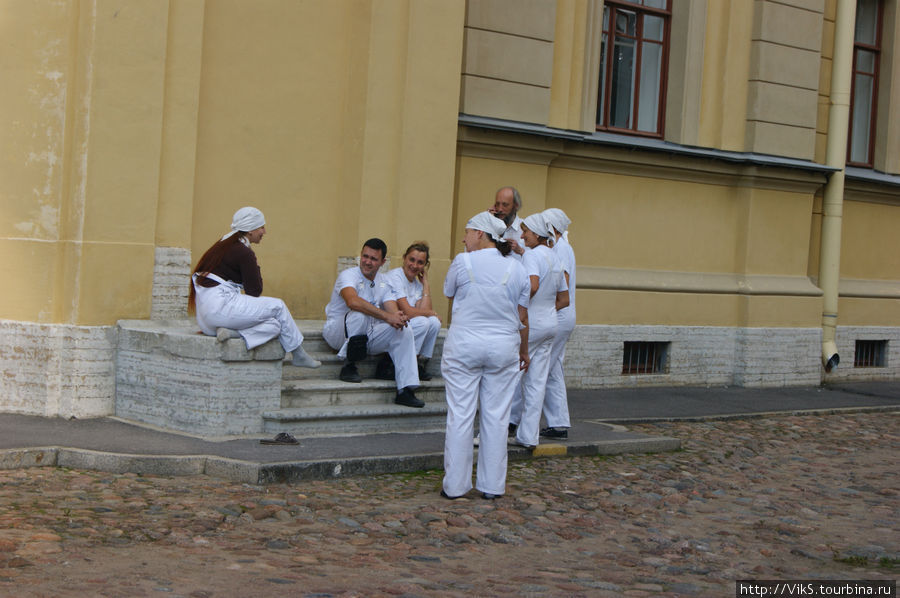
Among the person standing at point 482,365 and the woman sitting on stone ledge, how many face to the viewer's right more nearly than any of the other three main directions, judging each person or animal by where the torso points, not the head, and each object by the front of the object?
1

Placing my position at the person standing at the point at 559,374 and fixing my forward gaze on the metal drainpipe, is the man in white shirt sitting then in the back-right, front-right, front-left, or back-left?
back-left

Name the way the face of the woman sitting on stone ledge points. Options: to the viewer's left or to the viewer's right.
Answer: to the viewer's right

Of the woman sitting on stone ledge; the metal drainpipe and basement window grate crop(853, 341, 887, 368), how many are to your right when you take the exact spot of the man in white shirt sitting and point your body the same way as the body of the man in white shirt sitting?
1

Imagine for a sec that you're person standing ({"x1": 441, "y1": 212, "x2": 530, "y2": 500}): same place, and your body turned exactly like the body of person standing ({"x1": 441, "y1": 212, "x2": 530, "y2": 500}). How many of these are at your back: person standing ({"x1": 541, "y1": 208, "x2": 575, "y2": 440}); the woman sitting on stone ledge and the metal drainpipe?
0

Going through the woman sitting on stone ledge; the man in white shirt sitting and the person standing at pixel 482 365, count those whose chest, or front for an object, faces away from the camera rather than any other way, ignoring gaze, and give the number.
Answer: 1

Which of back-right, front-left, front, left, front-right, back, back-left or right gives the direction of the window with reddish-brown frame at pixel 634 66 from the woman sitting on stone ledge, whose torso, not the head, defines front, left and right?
front-left

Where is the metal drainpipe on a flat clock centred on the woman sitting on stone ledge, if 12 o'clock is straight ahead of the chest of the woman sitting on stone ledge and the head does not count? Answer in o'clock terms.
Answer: The metal drainpipe is roughly at 11 o'clock from the woman sitting on stone ledge.

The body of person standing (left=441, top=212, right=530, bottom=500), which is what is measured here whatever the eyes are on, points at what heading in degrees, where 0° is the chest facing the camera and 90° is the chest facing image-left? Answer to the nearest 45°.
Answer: approximately 180°

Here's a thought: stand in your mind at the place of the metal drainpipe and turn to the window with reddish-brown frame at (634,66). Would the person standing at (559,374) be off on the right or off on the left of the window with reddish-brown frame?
left

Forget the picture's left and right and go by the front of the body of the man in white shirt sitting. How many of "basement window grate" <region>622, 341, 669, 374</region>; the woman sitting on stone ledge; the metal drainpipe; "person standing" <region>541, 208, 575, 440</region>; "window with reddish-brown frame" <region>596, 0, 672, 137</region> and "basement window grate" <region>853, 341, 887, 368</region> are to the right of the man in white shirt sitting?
1

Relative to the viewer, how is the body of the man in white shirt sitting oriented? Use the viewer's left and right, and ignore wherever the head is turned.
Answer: facing the viewer and to the right of the viewer

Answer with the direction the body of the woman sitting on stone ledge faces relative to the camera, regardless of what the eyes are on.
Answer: to the viewer's right

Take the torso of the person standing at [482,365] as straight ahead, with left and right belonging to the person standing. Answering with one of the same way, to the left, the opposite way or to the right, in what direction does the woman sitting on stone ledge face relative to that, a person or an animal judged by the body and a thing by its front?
to the right

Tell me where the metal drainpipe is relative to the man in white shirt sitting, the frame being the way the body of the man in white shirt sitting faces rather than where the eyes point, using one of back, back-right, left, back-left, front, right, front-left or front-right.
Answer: left

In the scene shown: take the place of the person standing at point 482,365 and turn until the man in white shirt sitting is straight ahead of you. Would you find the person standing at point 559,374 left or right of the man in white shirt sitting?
right
